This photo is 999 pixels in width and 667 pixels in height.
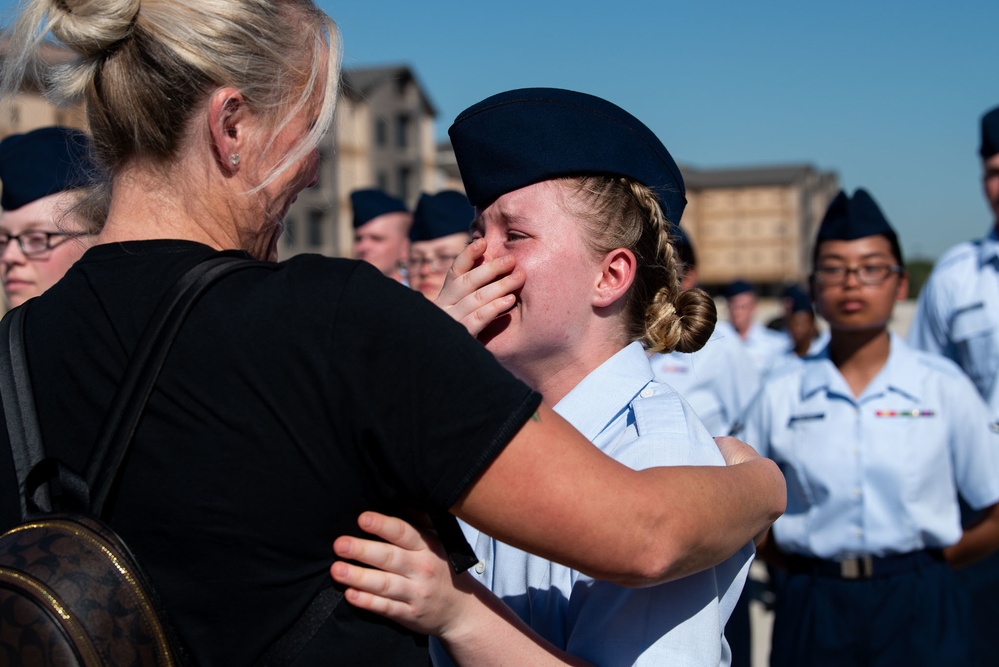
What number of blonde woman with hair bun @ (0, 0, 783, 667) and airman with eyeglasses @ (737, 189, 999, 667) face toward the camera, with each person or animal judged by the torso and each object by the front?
1

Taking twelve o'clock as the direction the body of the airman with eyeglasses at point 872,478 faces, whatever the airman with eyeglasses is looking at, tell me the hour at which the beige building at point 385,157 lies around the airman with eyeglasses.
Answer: The beige building is roughly at 5 o'clock from the airman with eyeglasses.

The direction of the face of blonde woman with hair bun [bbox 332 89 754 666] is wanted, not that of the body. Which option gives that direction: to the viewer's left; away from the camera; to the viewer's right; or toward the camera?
to the viewer's left

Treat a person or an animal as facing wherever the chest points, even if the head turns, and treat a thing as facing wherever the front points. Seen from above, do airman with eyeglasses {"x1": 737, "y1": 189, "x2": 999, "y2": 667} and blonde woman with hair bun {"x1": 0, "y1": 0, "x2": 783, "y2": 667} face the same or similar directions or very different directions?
very different directions

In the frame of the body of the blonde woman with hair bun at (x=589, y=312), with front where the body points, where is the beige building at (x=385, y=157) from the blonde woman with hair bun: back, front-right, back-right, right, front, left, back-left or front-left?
back-right

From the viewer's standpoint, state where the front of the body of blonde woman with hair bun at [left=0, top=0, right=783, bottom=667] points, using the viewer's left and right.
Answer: facing away from the viewer and to the right of the viewer

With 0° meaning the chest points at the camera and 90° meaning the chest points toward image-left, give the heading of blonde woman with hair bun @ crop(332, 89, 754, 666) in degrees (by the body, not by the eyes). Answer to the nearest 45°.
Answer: approximately 45°

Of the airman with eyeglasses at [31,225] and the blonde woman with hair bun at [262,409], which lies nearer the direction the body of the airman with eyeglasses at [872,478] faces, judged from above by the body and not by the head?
the blonde woman with hair bun
